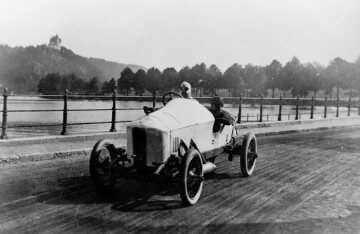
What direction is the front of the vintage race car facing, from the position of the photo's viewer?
facing the viewer and to the left of the viewer
